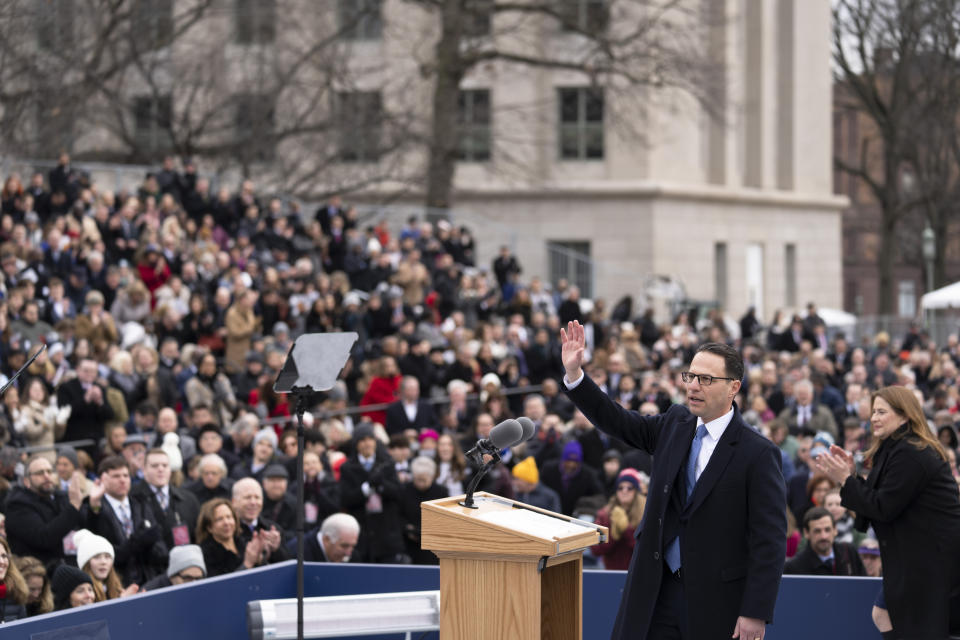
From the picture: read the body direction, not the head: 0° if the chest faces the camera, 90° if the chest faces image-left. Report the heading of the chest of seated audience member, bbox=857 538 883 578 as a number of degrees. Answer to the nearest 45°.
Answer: approximately 45°

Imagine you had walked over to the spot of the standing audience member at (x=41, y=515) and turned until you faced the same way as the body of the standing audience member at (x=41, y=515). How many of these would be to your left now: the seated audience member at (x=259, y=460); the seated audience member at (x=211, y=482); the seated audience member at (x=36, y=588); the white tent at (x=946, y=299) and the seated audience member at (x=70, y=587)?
3

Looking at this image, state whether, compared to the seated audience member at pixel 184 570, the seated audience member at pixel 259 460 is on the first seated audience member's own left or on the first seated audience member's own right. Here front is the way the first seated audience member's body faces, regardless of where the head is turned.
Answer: on the first seated audience member's own left

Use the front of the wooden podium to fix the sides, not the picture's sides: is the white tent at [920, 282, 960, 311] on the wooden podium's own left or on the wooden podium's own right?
on the wooden podium's own right

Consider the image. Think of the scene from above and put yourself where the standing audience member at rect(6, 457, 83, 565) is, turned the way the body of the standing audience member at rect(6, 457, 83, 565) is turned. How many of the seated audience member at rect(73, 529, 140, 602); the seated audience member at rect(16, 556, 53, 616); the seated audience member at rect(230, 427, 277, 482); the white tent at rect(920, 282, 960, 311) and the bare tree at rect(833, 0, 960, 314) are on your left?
3

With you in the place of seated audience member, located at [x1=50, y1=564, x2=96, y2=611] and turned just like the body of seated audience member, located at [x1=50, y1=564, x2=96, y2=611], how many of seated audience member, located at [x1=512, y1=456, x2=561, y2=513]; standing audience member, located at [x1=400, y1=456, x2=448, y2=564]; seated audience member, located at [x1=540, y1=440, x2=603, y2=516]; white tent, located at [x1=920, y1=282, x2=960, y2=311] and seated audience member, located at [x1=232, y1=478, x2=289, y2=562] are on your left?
5

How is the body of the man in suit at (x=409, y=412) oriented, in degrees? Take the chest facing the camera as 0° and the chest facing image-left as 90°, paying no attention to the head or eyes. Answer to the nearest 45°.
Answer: approximately 0°

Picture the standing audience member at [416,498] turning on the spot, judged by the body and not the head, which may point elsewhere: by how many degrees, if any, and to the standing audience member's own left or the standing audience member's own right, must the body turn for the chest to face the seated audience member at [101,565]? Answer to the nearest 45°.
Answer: approximately 45° to the standing audience member's own right

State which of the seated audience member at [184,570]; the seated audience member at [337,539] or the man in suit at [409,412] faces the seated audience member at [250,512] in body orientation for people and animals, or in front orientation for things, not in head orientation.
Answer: the man in suit
